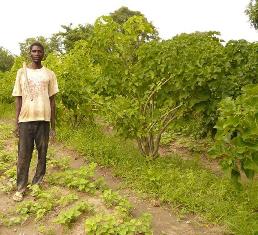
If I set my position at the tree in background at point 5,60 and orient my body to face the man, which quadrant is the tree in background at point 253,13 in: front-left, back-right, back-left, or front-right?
front-left

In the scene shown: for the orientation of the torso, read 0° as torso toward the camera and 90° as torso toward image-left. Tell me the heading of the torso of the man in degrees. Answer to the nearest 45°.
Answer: approximately 0°

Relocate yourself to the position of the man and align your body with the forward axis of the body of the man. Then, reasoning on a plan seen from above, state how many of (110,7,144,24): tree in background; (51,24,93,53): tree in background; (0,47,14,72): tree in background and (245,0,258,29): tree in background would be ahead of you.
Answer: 0

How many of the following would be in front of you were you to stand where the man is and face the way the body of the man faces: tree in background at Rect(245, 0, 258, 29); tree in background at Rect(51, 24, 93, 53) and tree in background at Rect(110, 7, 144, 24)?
0

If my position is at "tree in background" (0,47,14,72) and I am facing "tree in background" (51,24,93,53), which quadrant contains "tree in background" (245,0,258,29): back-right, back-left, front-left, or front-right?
front-right

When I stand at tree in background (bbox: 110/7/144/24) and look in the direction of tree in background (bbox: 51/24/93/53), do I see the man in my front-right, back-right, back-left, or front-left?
front-left

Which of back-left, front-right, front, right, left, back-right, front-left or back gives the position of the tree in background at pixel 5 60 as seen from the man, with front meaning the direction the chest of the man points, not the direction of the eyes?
back

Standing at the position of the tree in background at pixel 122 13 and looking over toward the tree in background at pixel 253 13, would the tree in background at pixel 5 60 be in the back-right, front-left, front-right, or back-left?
back-right

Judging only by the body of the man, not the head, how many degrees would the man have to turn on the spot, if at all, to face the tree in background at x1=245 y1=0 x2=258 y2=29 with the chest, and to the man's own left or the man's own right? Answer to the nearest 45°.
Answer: approximately 135° to the man's own left

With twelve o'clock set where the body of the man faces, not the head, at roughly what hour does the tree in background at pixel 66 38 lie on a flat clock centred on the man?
The tree in background is roughly at 6 o'clock from the man.

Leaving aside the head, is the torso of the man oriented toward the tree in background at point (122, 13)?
no
